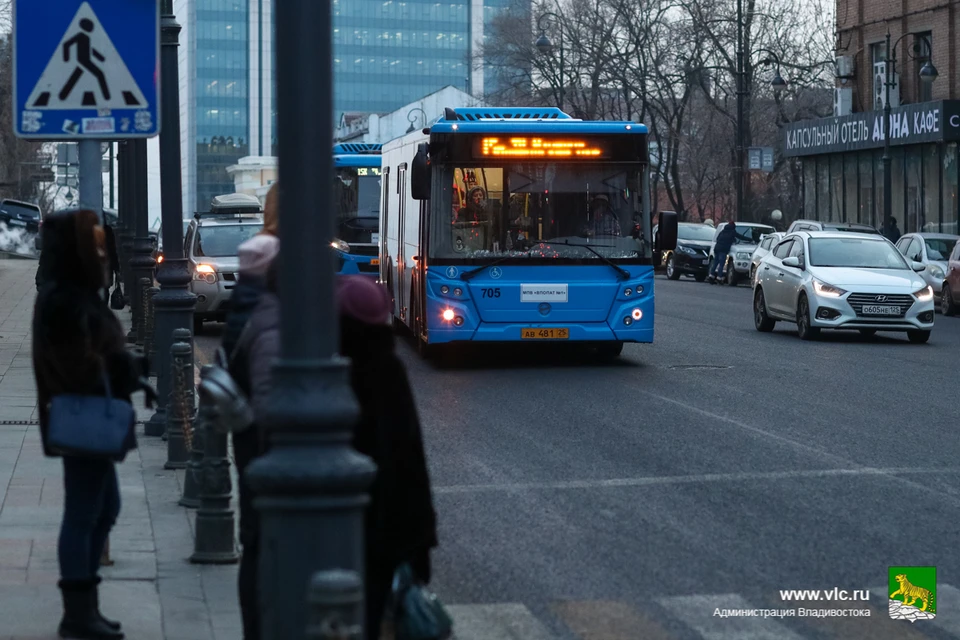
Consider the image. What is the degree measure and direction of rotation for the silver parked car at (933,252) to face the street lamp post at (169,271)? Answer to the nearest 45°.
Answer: approximately 45° to its right

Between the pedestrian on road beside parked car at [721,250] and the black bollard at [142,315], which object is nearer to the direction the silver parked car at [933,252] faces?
the black bollard

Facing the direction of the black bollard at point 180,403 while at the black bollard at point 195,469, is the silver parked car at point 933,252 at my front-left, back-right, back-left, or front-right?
front-right

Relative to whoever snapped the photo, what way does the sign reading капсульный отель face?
facing the viewer and to the left of the viewer

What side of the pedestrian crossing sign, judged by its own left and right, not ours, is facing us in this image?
front

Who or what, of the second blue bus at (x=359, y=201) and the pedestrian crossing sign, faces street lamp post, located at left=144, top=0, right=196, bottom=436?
the second blue bus

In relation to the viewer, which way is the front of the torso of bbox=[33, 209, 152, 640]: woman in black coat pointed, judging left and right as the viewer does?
facing to the right of the viewer

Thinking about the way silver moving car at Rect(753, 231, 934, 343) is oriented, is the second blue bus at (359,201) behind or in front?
behind

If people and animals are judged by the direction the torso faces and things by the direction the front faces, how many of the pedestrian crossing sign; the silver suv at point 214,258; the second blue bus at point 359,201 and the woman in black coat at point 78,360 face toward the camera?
3

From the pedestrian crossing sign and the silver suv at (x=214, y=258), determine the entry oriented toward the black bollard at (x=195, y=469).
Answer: the silver suv

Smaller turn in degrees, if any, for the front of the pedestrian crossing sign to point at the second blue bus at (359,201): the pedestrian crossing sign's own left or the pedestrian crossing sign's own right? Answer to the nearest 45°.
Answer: approximately 180°

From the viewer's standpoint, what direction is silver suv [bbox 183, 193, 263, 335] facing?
toward the camera

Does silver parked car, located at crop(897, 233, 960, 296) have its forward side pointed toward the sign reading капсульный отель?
no

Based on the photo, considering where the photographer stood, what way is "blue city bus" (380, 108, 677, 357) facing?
facing the viewer

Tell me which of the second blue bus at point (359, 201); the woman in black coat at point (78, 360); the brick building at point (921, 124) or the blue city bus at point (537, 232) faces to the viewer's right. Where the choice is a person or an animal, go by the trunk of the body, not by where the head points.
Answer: the woman in black coat

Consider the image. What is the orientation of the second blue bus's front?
toward the camera

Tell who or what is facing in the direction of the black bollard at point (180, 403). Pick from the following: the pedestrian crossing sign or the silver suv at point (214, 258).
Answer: the silver suv

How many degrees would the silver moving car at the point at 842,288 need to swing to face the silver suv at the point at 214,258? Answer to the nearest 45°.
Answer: approximately 135° to its right

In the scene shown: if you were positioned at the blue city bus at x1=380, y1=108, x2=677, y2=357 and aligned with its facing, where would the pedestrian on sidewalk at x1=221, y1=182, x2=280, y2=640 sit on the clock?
The pedestrian on sidewalk is roughly at 12 o'clock from the blue city bus.

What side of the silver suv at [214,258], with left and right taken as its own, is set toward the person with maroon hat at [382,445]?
front
